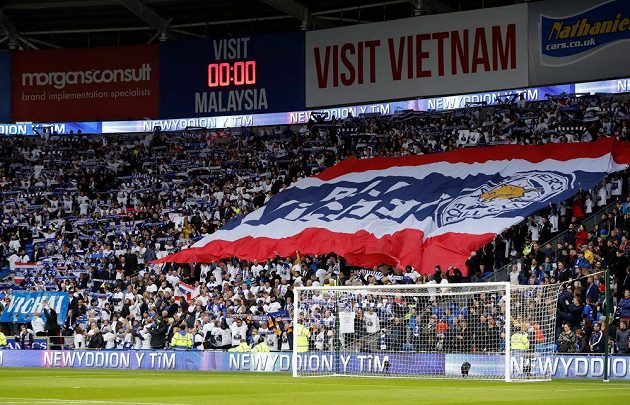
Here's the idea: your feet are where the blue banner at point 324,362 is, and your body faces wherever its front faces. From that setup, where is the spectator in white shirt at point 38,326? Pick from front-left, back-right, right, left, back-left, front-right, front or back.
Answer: right

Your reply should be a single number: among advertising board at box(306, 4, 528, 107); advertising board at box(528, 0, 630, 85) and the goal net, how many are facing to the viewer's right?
0

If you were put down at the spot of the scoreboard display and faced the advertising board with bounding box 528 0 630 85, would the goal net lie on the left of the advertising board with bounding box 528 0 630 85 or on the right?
right

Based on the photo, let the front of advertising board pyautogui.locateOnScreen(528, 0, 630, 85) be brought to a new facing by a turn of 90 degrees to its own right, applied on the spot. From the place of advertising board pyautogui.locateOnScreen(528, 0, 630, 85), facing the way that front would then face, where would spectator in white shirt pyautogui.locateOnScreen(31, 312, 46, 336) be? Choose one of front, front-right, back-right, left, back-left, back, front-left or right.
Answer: front-left

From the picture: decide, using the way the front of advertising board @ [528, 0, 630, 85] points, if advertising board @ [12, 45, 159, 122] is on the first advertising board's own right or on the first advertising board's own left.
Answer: on the first advertising board's own right

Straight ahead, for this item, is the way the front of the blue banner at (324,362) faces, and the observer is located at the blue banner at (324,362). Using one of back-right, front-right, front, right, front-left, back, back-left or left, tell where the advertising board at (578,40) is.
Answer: back

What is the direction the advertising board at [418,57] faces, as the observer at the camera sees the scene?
facing the viewer and to the left of the viewer

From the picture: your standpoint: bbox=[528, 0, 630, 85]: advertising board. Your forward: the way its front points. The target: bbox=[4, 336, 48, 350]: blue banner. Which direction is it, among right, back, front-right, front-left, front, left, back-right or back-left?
front-right

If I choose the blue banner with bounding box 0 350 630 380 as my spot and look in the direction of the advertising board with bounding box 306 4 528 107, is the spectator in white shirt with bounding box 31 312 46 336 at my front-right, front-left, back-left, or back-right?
front-left

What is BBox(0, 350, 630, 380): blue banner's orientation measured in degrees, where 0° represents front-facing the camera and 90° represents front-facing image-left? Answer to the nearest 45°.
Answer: approximately 45°
